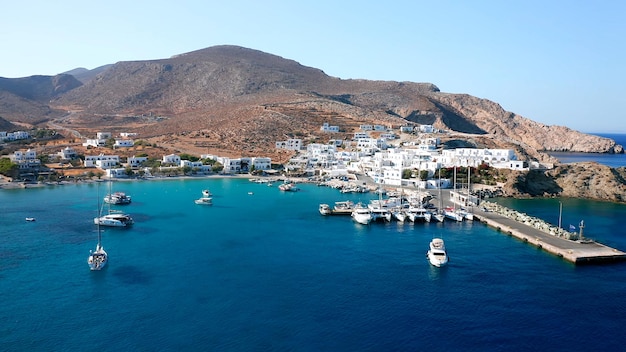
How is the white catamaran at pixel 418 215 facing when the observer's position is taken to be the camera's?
facing the viewer

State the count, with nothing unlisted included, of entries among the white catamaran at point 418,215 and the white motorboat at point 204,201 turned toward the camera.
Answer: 1

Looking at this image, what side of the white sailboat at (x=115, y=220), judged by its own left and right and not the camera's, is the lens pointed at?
left

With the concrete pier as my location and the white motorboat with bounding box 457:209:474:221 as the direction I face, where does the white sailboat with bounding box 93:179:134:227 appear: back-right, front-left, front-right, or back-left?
front-left

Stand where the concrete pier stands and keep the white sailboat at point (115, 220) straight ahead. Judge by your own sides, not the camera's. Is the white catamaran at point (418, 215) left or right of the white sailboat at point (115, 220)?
right

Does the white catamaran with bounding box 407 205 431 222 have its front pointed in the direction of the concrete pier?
no

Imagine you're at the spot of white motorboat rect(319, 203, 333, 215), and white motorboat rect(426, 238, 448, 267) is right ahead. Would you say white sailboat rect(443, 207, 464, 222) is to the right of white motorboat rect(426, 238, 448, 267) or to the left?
left

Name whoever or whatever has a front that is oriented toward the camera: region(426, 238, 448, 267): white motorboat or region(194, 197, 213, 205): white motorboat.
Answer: region(426, 238, 448, 267): white motorboat

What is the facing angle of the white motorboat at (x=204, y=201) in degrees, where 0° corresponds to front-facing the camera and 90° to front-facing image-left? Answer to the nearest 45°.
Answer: approximately 90°

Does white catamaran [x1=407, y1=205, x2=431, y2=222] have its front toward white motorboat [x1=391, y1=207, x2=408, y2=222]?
no

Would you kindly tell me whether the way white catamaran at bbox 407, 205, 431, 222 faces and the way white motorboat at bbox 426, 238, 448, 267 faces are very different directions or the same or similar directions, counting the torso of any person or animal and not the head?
same or similar directions

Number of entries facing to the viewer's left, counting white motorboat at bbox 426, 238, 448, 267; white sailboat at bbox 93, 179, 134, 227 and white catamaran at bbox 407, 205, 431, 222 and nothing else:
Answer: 1

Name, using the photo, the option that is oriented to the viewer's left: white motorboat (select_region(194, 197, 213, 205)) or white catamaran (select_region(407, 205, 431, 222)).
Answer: white motorboat (select_region(194, 197, 213, 205))

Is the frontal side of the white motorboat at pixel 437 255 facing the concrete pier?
no

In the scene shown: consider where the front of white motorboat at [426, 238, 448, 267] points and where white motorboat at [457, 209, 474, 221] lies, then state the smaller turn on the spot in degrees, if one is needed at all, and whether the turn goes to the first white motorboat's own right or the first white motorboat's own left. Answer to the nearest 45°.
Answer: approximately 180°

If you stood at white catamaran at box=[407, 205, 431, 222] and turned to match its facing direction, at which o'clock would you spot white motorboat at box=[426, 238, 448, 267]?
white motorboat at box=[426, 238, 448, 267] is roughly at 12 o'clock from white catamaran at box=[407, 205, 431, 222].
